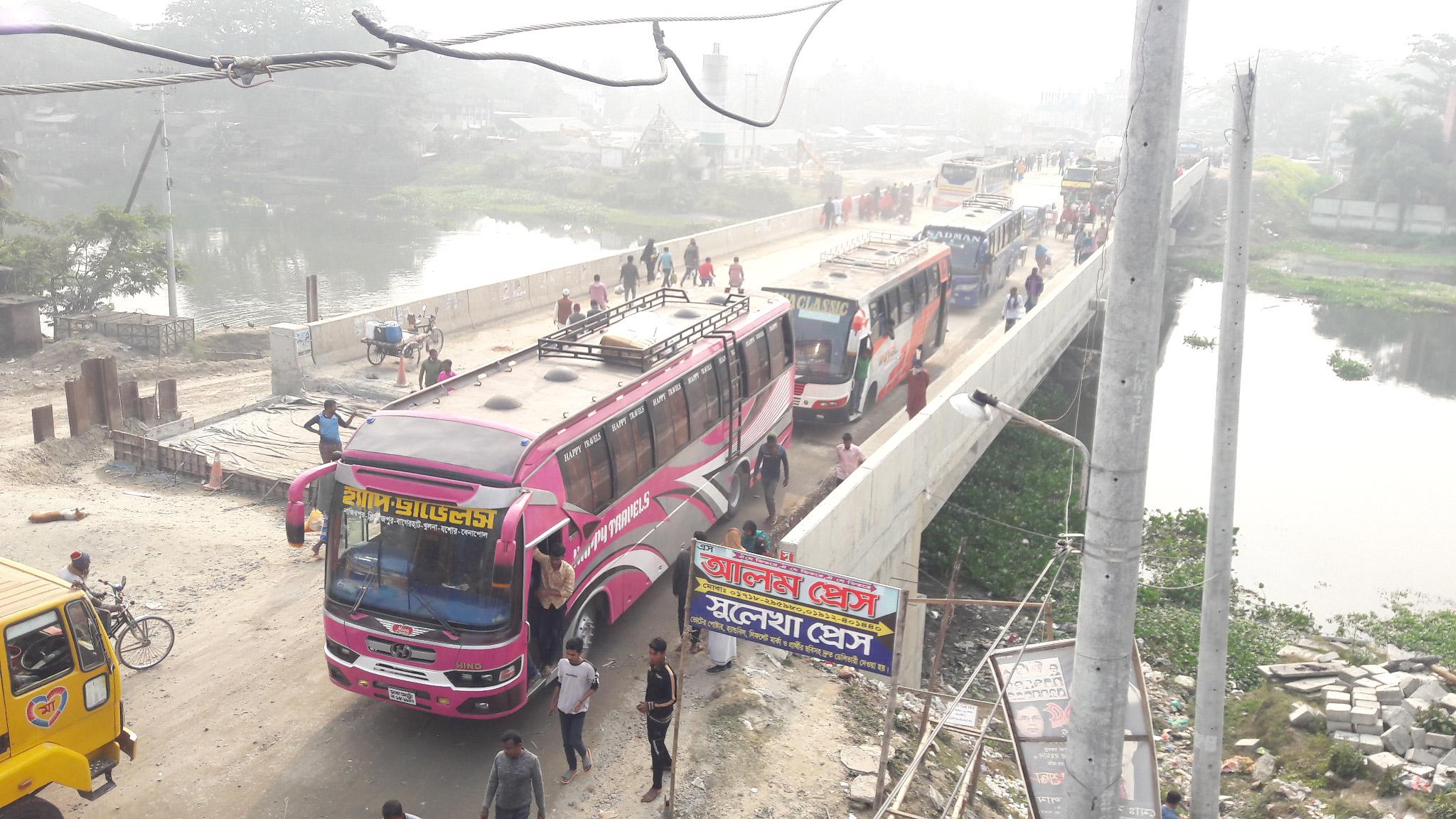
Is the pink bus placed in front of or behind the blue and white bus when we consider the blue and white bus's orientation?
in front

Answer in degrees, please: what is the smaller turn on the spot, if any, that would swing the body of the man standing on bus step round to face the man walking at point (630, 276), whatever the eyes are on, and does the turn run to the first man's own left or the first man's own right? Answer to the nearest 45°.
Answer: approximately 180°

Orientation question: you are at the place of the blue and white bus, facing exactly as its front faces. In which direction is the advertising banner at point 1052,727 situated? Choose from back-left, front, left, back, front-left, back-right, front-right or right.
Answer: front-left

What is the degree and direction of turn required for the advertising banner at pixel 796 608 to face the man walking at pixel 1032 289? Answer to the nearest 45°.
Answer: approximately 180°
